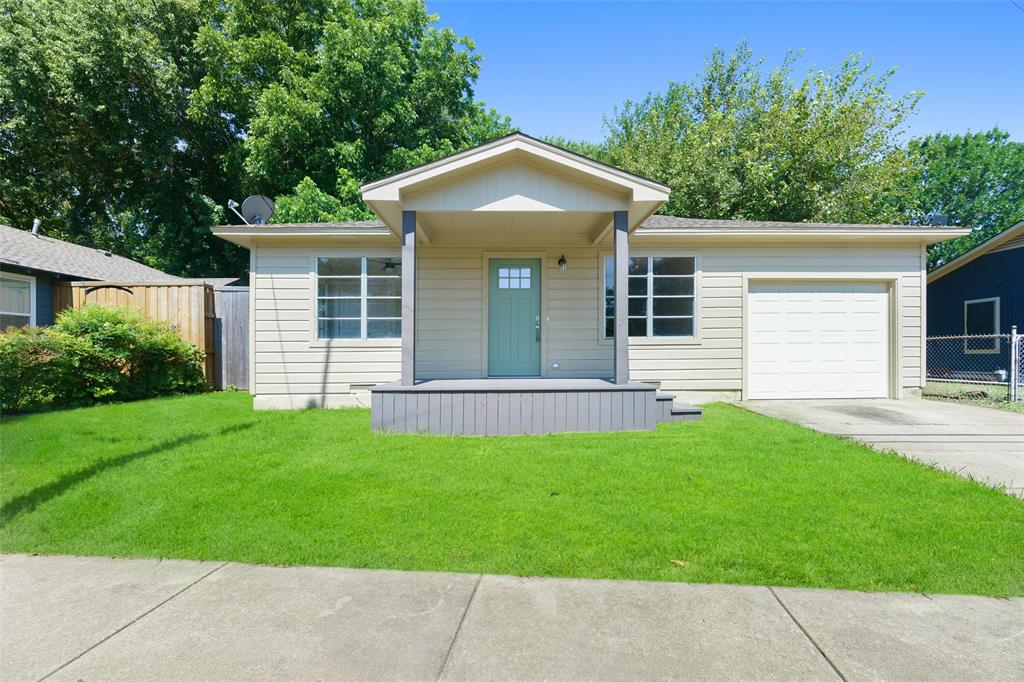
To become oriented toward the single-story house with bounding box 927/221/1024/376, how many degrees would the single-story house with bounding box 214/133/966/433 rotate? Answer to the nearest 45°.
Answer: approximately 135° to its left

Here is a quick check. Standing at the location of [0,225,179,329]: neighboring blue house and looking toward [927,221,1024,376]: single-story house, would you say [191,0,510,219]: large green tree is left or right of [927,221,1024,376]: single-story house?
left

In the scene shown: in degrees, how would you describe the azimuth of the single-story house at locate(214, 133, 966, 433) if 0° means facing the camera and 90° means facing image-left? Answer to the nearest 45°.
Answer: approximately 0°

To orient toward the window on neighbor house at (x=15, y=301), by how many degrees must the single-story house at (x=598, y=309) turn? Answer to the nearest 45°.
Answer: approximately 90° to its right

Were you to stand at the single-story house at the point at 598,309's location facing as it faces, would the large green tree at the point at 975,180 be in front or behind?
behind

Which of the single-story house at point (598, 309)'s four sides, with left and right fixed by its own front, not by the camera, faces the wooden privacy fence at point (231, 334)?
right

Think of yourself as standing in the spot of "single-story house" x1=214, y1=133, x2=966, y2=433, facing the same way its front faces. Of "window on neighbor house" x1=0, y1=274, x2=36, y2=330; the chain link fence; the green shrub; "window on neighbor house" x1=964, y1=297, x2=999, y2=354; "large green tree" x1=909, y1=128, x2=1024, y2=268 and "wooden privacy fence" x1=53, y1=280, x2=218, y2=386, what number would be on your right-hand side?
3

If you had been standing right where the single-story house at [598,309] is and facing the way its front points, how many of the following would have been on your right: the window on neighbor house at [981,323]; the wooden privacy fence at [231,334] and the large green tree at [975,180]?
1

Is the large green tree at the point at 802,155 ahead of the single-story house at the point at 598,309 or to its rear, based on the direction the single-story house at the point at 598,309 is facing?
to the rear

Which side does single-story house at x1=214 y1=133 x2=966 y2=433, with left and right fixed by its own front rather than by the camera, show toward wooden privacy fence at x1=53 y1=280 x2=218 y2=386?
right

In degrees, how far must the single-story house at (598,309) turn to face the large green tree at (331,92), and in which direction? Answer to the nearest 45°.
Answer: approximately 135° to its right

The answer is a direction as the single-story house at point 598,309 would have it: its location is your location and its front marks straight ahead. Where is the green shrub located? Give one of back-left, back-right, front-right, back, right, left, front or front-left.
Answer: right
